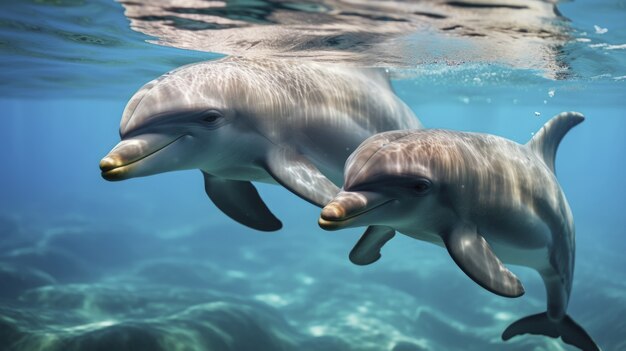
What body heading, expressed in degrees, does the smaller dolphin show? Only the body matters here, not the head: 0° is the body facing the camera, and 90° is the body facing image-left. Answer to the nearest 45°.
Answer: approximately 45°

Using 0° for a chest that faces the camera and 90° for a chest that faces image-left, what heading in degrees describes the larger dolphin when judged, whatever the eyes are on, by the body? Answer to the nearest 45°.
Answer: approximately 45°

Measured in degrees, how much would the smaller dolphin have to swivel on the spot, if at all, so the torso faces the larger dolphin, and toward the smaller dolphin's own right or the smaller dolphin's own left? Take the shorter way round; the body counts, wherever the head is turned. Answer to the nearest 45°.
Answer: approximately 45° to the smaller dolphin's own right
